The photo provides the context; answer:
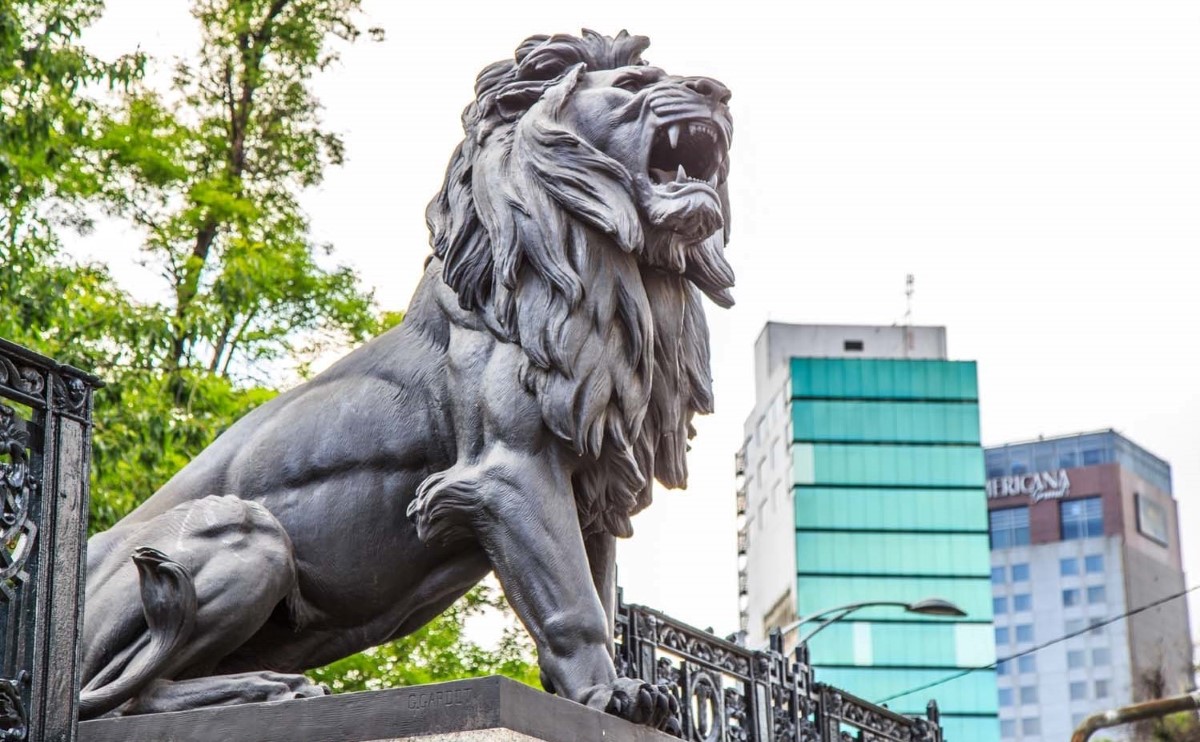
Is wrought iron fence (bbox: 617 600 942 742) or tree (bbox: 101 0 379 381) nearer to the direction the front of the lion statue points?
the wrought iron fence

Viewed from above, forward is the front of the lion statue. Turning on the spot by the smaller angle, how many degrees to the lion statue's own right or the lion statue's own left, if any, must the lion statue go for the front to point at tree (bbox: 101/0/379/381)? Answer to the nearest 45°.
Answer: approximately 90° to the lion statue's own left

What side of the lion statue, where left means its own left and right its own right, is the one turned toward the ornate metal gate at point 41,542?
back

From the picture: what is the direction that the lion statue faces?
to the viewer's right

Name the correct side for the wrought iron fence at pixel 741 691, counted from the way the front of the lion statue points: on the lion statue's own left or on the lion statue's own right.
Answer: on the lion statue's own left

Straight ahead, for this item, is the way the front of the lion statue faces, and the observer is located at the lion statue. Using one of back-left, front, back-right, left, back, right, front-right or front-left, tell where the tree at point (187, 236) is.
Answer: left
